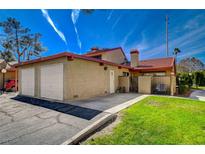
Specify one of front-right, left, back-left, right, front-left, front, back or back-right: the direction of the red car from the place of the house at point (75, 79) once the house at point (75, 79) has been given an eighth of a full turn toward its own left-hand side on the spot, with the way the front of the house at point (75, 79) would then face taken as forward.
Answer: back-right

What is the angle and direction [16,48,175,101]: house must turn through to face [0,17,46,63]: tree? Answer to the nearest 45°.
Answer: approximately 90° to its right

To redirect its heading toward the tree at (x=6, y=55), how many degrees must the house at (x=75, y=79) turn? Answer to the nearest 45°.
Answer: approximately 90° to its right

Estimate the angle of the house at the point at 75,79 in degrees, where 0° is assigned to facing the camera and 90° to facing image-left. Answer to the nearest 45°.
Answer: approximately 45°
